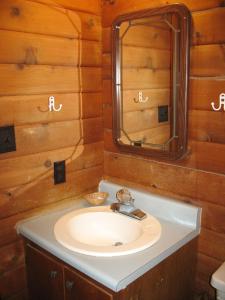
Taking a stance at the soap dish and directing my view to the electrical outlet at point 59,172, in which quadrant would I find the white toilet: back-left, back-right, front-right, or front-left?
back-left

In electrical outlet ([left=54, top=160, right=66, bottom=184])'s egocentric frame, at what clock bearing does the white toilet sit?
The white toilet is roughly at 12 o'clock from the electrical outlet.

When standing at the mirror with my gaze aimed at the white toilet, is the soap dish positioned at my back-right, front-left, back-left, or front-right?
back-right

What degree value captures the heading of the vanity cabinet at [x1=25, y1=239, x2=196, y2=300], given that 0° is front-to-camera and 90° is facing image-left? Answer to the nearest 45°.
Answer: approximately 45°

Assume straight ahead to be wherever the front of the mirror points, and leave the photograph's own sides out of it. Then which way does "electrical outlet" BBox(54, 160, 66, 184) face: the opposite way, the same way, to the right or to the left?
to the left

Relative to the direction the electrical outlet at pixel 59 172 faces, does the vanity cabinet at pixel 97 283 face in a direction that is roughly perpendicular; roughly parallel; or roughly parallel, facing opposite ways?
roughly perpendicular

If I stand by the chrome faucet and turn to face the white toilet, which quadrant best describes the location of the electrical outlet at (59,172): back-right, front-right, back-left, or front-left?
back-right

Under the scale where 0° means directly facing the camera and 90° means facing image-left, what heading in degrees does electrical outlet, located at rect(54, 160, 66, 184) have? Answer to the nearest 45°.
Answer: approximately 315°

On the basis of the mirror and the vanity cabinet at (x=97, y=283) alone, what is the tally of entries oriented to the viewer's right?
0
